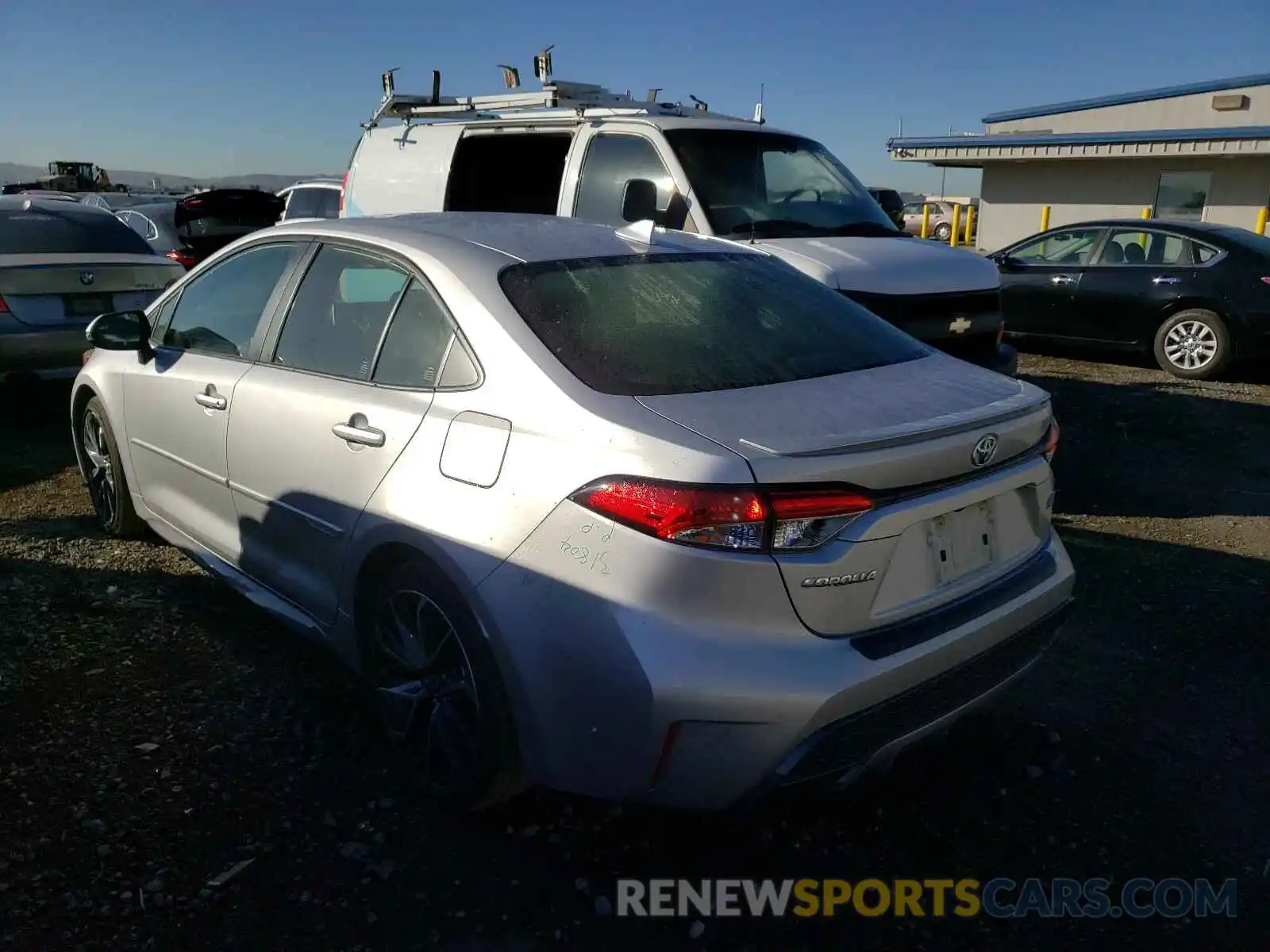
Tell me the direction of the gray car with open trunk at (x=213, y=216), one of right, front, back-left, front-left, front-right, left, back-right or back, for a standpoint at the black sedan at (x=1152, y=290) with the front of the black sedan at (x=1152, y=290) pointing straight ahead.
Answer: front

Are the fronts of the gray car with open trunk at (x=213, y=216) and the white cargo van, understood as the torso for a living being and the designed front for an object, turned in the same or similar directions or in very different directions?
very different directions

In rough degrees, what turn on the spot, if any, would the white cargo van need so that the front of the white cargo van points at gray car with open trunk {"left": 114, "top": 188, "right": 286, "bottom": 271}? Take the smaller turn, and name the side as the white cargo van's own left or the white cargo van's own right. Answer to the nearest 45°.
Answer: approximately 180°

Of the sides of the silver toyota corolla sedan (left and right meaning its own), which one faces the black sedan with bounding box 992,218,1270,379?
right

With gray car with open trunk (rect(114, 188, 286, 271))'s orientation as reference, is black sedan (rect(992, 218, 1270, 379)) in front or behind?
behind

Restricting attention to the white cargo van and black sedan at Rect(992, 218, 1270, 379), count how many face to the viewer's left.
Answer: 1

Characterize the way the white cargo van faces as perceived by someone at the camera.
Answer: facing the viewer and to the right of the viewer

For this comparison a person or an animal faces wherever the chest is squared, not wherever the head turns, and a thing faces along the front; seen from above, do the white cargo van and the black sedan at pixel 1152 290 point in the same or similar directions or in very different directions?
very different directions

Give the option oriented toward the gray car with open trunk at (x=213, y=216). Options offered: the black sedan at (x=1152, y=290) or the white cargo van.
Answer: the black sedan at (x=1152, y=290)

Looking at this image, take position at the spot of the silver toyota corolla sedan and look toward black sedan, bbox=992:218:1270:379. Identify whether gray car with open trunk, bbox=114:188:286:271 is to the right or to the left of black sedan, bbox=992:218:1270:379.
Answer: left

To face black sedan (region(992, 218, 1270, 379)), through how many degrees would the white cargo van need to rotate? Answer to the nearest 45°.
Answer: approximately 90° to its left

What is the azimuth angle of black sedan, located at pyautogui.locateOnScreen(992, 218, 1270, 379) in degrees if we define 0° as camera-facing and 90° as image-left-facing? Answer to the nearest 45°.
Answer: approximately 90°

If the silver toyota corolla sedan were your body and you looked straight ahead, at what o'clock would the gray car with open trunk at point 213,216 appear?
The gray car with open trunk is roughly at 1 o'clock from the silver toyota corolla sedan.

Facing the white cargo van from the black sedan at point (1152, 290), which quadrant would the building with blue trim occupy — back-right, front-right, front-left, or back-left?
back-right

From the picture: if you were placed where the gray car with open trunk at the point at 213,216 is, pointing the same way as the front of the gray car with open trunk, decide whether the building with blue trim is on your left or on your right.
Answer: on your right

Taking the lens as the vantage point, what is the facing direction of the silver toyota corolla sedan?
facing away from the viewer and to the left of the viewer
